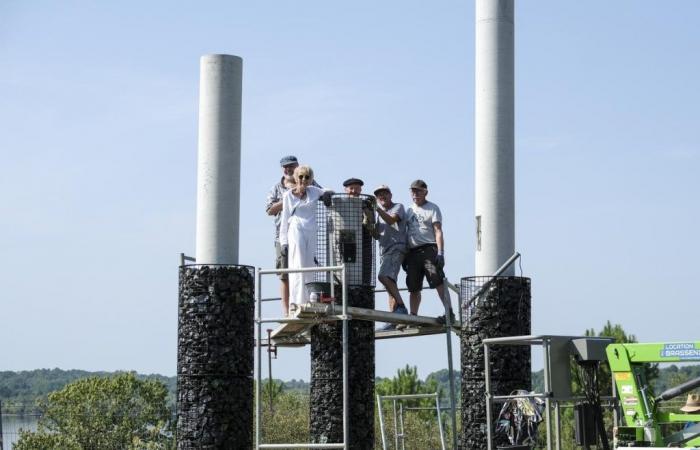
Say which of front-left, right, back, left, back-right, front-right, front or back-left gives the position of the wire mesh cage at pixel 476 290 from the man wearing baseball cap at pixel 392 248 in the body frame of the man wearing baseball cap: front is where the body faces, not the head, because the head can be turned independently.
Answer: back-left

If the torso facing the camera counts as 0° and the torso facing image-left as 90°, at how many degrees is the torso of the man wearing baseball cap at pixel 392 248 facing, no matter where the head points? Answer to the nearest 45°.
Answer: approximately 45°

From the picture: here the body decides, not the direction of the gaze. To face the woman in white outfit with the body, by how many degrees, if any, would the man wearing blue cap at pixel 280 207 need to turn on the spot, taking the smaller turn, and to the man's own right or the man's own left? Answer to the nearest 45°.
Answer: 0° — they already face them

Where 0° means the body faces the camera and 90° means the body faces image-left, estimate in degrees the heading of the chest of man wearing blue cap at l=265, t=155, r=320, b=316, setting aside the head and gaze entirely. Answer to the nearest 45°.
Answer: approximately 0°

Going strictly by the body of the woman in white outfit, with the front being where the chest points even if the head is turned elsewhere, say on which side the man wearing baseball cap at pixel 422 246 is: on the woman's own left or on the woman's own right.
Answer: on the woman's own left

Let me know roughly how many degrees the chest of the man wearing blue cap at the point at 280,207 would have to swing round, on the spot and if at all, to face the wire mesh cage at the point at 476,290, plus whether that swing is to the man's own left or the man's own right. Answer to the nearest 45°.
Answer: approximately 90° to the man's own left

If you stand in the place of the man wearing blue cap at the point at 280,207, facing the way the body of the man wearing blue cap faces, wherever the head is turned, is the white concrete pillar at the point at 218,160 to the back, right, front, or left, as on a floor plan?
right

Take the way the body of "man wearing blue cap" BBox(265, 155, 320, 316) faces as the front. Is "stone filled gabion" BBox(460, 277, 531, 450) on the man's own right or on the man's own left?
on the man's own left

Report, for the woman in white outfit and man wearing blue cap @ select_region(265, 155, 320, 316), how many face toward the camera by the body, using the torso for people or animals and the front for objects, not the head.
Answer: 2
